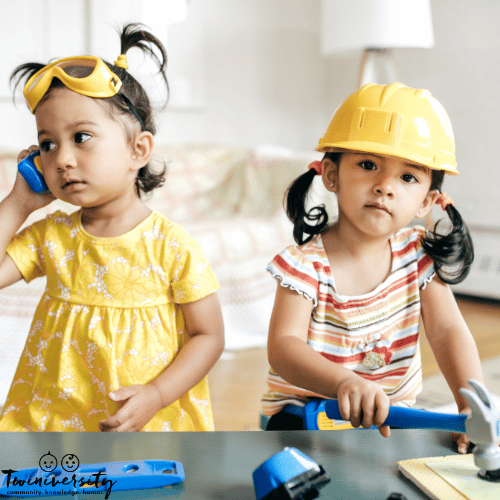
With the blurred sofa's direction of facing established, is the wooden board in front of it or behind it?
in front

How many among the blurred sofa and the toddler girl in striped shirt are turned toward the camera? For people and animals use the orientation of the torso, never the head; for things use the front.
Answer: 2

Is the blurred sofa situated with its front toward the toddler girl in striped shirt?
yes

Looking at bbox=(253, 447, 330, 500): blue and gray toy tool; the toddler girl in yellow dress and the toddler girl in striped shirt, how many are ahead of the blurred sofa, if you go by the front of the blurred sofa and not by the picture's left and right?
3

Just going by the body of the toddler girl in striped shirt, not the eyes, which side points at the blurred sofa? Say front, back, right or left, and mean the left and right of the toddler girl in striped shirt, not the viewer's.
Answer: back

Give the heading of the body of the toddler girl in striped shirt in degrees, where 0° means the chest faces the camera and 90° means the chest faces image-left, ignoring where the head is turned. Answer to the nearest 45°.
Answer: approximately 0°

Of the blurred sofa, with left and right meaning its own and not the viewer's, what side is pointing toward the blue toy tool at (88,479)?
front

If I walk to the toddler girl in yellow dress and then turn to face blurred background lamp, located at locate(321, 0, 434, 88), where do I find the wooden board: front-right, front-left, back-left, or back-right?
back-right

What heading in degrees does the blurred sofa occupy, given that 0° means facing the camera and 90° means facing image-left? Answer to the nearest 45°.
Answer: approximately 0°
